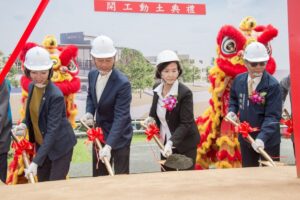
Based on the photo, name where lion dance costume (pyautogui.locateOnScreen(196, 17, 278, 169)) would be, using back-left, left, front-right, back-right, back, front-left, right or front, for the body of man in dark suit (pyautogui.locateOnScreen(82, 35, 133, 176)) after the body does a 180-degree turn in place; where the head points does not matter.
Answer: front

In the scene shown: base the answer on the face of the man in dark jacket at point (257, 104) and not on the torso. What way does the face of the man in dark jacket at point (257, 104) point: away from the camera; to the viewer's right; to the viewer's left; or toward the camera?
toward the camera

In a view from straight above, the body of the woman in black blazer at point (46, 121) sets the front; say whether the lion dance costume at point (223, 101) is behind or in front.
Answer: behind

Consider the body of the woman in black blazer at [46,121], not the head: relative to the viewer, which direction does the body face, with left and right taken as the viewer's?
facing the viewer and to the left of the viewer

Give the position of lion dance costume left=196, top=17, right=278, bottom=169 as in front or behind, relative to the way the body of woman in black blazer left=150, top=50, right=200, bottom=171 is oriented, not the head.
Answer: behind

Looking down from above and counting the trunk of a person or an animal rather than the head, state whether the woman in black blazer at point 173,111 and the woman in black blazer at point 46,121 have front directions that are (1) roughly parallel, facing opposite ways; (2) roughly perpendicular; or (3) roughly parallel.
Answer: roughly parallel

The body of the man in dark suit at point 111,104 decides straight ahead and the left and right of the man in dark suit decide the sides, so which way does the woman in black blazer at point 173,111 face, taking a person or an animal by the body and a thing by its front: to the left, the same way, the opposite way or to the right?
the same way

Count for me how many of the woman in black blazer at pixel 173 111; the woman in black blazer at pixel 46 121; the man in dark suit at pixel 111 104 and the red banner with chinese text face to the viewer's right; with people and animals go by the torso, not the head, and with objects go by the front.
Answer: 0

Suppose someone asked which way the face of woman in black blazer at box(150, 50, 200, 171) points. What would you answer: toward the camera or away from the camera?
toward the camera

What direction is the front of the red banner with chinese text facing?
toward the camera

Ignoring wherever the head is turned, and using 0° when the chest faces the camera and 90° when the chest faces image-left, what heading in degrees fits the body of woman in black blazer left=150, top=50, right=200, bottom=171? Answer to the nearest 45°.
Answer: approximately 45°
